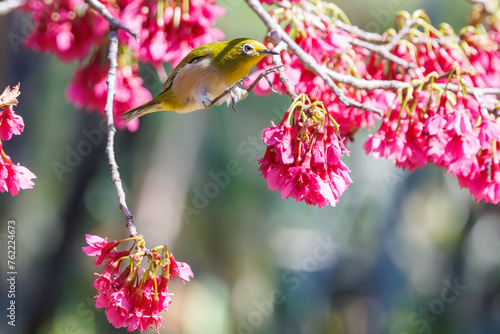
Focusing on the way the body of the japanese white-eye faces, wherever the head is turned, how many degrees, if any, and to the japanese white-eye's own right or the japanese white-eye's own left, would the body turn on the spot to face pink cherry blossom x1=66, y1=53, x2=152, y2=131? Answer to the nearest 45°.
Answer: approximately 135° to the japanese white-eye's own left

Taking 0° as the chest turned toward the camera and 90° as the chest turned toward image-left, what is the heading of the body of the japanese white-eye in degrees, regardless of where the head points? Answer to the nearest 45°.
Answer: approximately 270°

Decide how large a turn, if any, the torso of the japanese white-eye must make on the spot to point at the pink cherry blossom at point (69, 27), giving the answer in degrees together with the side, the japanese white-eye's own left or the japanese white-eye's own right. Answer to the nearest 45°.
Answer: approximately 135° to the japanese white-eye's own left

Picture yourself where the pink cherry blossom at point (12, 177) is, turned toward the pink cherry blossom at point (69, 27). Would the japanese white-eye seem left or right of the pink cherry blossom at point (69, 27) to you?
right

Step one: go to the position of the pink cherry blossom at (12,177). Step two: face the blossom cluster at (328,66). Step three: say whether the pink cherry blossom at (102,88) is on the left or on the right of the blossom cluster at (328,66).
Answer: left

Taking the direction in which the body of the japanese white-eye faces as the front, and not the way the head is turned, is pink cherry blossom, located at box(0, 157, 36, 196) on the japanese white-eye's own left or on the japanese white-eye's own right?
on the japanese white-eye's own right
